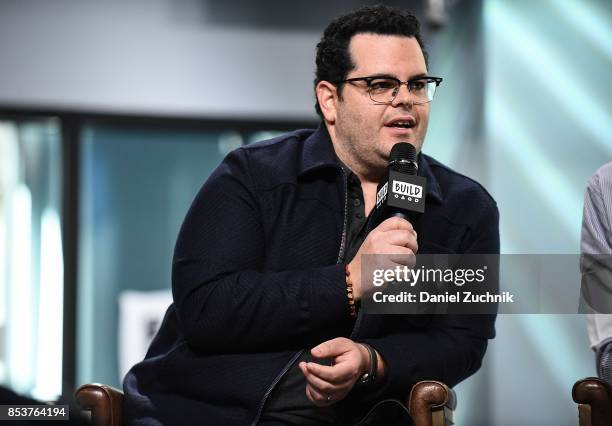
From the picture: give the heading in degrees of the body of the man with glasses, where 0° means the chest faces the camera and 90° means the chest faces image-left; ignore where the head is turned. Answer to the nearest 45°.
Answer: approximately 315°

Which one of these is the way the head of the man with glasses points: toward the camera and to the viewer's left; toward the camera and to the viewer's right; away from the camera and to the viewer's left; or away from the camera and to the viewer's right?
toward the camera and to the viewer's right
